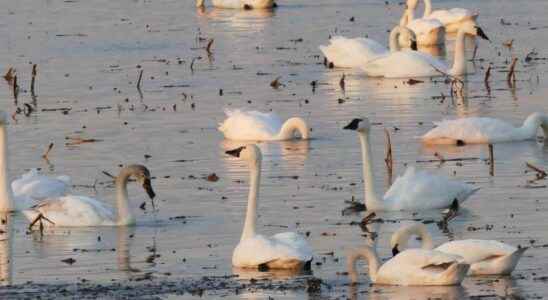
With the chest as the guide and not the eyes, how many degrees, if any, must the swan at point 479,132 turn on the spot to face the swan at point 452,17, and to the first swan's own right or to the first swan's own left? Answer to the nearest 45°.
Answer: approximately 90° to the first swan's own left

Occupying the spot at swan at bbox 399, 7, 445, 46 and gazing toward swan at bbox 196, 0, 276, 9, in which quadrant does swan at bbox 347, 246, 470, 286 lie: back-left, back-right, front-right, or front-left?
back-left

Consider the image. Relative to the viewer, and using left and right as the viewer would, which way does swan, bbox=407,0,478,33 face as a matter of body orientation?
facing to the left of the viewer

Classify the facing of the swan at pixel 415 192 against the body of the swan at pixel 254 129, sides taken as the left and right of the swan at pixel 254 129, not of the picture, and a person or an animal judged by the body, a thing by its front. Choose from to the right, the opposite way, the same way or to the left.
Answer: the opposite way

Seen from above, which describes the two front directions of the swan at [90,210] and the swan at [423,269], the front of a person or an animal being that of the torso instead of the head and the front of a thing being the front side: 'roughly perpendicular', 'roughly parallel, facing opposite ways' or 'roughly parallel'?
roughly parallel, facing opposite ways

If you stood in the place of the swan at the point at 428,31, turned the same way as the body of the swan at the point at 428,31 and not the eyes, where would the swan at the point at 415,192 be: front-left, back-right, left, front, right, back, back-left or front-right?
left

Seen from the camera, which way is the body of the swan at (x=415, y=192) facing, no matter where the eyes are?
to the viewer's left

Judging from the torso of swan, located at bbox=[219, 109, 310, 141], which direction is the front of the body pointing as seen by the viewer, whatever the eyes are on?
to the viewer's right

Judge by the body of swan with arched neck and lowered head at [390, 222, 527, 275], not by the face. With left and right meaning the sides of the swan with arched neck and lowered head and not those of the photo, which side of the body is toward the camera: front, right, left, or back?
left

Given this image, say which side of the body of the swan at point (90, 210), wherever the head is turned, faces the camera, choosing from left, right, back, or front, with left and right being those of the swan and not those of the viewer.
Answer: right

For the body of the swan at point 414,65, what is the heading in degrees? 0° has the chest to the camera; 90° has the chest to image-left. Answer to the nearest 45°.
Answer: approximately 270°

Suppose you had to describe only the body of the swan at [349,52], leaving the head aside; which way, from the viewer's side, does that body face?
to the viewer's right

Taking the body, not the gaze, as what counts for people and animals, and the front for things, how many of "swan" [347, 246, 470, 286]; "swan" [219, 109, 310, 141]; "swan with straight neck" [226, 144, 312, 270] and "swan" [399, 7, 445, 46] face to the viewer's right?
1

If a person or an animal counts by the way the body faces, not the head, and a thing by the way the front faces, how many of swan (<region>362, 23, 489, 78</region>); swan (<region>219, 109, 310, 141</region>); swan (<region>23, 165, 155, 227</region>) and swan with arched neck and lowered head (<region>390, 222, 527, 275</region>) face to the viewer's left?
1

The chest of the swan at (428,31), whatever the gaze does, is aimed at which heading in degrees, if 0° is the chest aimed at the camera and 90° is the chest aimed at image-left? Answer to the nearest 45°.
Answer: approximately 90°

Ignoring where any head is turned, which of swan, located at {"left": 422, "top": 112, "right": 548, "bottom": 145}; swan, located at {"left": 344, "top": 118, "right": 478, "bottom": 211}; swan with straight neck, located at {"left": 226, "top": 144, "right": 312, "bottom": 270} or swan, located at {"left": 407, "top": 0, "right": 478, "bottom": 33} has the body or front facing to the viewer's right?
swan, located at {"left": 422, "top": 112, "right": 548, "bottom": 145}

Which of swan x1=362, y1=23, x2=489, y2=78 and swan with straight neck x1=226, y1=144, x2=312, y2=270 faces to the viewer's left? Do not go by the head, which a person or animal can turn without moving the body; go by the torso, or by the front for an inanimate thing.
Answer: the swan with straight neck
